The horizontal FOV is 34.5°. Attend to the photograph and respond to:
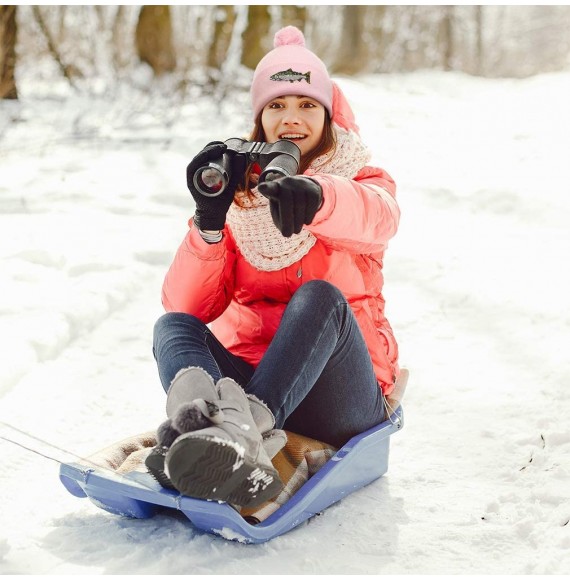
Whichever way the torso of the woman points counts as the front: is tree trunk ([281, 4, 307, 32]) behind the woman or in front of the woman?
behind

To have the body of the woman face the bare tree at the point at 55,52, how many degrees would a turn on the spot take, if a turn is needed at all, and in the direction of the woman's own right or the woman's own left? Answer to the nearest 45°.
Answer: approximately 135° to the woman's own right

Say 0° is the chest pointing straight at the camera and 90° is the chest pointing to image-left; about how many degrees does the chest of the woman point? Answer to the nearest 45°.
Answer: approximately 45°
